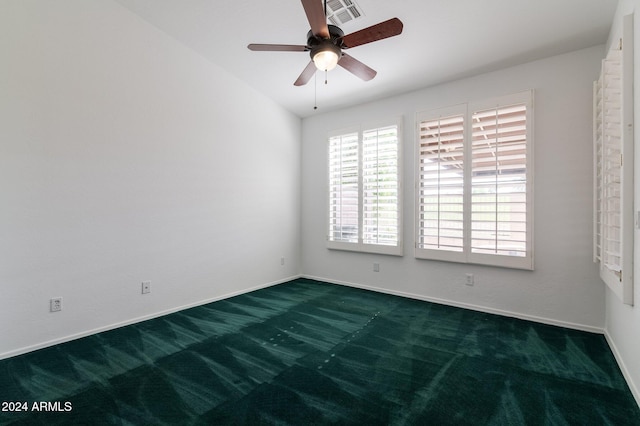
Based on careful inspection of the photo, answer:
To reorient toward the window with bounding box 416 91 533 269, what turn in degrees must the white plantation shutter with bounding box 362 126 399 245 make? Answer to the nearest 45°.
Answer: approximately 90° to its left

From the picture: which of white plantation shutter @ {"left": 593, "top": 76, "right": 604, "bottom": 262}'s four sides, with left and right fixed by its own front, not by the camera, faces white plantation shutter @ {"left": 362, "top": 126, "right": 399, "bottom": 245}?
front

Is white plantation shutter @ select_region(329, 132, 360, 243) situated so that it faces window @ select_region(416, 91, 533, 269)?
no

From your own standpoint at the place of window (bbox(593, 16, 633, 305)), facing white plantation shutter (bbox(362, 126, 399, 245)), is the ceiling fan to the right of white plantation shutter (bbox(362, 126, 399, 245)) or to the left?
left

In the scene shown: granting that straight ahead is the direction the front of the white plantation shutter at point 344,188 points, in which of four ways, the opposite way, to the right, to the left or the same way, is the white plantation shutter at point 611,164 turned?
to the right

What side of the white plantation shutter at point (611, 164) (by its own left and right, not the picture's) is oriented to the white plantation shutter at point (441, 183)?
front

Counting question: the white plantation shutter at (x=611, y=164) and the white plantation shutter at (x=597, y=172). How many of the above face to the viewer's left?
2

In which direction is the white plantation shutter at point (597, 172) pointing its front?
to the viewer's left

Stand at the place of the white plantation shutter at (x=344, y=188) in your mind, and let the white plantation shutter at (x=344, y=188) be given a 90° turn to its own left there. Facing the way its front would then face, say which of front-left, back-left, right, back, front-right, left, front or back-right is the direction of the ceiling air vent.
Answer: front-right

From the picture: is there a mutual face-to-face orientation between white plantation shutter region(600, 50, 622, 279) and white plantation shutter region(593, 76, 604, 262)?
no

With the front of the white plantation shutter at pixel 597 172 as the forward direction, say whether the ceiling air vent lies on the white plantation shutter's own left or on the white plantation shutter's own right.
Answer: on the white plantation shutter's own left

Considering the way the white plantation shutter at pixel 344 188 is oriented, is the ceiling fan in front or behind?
in front

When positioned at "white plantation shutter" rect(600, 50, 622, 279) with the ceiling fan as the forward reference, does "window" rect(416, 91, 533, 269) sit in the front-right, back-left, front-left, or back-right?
front-right

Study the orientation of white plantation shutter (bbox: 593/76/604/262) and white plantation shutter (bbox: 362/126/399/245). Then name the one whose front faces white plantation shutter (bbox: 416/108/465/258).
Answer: white plantation shutter (bbox: 593/76/604/262)

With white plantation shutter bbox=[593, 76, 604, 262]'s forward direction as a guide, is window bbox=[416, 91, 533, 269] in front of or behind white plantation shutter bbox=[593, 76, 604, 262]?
in front

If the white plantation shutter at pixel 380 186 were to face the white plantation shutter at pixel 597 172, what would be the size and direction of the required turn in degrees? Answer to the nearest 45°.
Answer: approximately 90° to its left

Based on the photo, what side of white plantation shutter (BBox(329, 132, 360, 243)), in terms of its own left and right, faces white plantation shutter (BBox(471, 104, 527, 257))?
left

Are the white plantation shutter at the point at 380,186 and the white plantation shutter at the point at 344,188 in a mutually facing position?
no

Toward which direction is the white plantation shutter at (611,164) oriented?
to the viewer's left

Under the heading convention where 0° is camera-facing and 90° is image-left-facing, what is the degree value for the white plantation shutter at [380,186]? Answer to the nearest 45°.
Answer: approximately 45°

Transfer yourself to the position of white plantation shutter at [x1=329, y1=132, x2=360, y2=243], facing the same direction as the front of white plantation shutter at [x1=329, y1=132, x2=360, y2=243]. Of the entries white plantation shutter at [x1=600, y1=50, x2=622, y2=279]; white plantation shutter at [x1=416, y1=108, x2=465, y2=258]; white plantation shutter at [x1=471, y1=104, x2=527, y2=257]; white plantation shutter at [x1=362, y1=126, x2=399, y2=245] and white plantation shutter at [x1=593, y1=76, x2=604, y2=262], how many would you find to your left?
5

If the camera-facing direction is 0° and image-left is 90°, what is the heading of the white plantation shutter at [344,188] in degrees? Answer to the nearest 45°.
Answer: approximately 45°

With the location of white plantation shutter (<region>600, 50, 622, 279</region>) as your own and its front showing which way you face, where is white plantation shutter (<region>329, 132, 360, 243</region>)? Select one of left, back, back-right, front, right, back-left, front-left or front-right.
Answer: front

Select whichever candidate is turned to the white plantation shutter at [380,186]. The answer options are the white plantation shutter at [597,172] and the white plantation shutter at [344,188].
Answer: the white plantation shutter at [597,172]

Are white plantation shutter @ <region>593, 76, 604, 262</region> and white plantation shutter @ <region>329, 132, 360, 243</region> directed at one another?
no

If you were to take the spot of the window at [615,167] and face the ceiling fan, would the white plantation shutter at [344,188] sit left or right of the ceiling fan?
right
